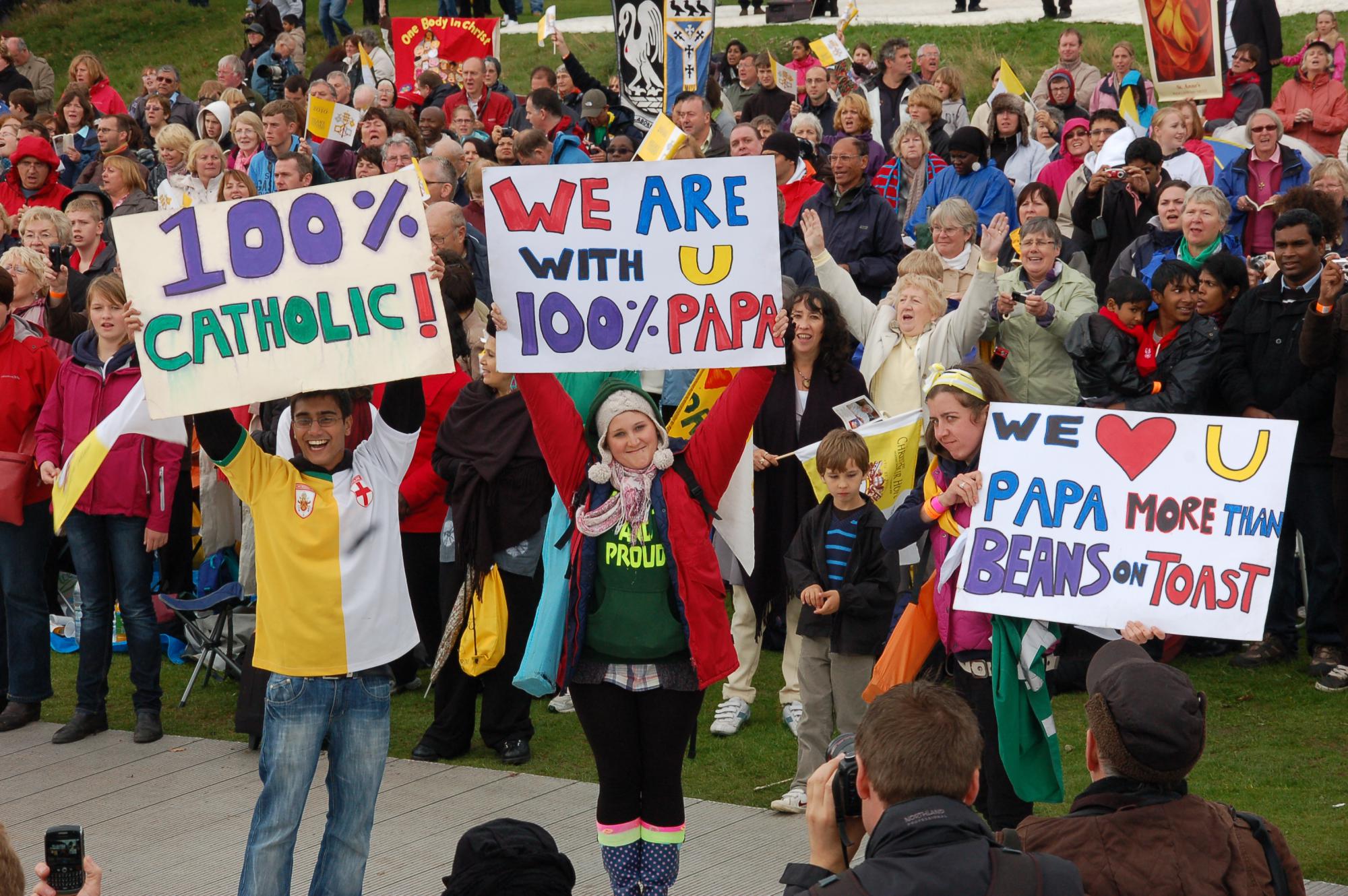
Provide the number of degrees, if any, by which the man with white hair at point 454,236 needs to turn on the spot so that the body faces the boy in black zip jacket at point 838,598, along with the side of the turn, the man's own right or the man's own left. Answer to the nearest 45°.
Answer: approximately 90° to the man's own left

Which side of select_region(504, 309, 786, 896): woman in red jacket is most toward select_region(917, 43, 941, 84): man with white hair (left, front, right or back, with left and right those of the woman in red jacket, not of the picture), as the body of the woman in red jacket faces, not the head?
back

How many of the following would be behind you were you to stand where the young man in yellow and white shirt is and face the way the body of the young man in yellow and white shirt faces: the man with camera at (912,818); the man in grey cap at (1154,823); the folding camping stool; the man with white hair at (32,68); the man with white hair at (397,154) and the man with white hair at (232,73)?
4

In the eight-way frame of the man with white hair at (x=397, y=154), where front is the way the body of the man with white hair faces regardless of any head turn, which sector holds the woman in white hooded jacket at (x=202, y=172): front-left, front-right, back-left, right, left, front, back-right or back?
right

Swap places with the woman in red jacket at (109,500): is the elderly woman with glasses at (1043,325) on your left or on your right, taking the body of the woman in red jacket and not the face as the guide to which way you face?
on your left

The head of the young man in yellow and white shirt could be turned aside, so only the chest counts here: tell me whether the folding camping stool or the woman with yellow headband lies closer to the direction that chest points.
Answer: the woman with yellow headband

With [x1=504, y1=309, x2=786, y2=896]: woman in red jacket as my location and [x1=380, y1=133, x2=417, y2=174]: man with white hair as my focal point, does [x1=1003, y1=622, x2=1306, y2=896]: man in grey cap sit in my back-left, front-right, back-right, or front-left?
back-right

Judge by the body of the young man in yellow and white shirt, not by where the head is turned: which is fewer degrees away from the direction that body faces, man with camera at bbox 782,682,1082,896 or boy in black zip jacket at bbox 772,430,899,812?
the man with camera

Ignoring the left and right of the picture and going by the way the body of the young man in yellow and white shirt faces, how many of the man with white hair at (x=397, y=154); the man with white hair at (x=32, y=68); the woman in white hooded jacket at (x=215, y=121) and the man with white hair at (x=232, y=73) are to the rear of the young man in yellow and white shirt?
4

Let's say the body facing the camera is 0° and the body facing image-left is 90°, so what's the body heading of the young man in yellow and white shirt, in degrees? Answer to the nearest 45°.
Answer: approximately 0°

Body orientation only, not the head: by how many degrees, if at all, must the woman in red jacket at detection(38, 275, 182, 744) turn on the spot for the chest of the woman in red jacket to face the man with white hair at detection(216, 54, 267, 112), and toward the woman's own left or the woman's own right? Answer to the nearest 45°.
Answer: approximately 180°

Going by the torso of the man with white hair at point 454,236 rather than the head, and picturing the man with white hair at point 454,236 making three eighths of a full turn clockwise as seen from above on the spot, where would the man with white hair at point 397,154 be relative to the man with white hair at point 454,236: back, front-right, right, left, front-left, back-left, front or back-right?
front
